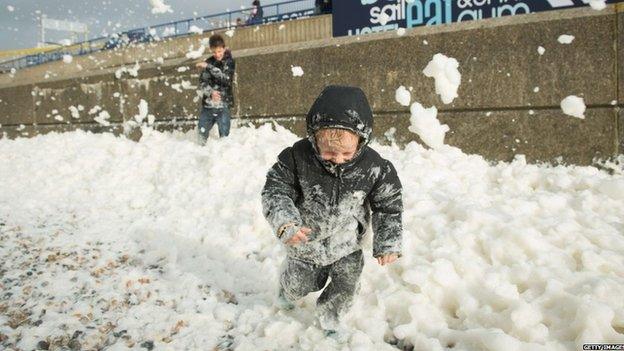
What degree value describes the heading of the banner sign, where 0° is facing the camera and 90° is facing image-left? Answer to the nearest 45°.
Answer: approximately 45°

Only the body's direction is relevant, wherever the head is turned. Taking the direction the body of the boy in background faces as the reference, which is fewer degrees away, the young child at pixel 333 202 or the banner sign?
the young child

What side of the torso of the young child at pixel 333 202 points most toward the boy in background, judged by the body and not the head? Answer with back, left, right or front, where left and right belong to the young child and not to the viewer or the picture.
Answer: back

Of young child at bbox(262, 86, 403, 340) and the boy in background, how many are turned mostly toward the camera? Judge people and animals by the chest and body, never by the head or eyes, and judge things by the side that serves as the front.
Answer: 2

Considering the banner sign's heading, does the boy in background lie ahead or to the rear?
ahead

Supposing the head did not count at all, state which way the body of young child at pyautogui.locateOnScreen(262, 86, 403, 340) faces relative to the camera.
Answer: toward the camera

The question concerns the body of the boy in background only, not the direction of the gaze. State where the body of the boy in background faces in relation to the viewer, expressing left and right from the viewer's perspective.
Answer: facing the viewer

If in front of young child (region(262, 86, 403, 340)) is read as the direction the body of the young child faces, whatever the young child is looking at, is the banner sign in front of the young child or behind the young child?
behind

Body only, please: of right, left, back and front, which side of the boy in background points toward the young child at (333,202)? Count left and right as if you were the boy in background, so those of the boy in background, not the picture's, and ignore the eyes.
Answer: front

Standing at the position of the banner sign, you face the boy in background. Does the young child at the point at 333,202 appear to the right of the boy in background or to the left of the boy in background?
left
